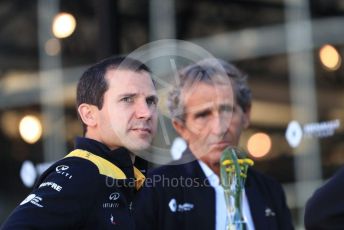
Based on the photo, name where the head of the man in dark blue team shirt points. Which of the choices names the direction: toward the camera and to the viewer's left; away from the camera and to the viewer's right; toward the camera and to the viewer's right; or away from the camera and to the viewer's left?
toward the camera and to the viewer's right

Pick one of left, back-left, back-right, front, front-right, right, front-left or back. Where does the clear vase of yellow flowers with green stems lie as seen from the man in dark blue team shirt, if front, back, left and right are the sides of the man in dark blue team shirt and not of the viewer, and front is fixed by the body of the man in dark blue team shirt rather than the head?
front-left

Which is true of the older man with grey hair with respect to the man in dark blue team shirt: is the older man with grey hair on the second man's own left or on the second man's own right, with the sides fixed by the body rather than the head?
on the second man's own left

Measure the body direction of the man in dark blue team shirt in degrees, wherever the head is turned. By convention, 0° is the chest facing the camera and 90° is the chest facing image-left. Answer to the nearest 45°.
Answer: approximately 315°
